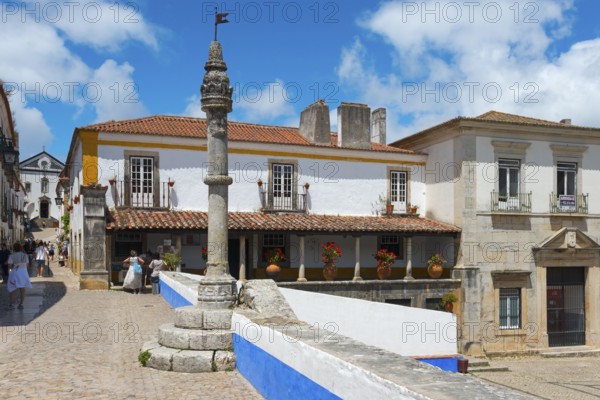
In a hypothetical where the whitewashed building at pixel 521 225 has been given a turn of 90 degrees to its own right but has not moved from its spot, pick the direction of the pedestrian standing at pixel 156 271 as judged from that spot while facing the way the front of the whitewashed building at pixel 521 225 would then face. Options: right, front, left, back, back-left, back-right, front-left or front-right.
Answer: front-left

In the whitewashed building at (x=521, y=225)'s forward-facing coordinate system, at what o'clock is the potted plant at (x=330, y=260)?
The potted plant is roughly at 2 o'clock from the whitewashed building.

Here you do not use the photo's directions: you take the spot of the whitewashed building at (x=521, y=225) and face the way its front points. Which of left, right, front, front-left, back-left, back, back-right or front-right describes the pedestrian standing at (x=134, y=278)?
front-right

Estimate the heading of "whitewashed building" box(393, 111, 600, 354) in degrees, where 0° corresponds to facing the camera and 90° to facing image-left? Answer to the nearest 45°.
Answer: approximately 0°
